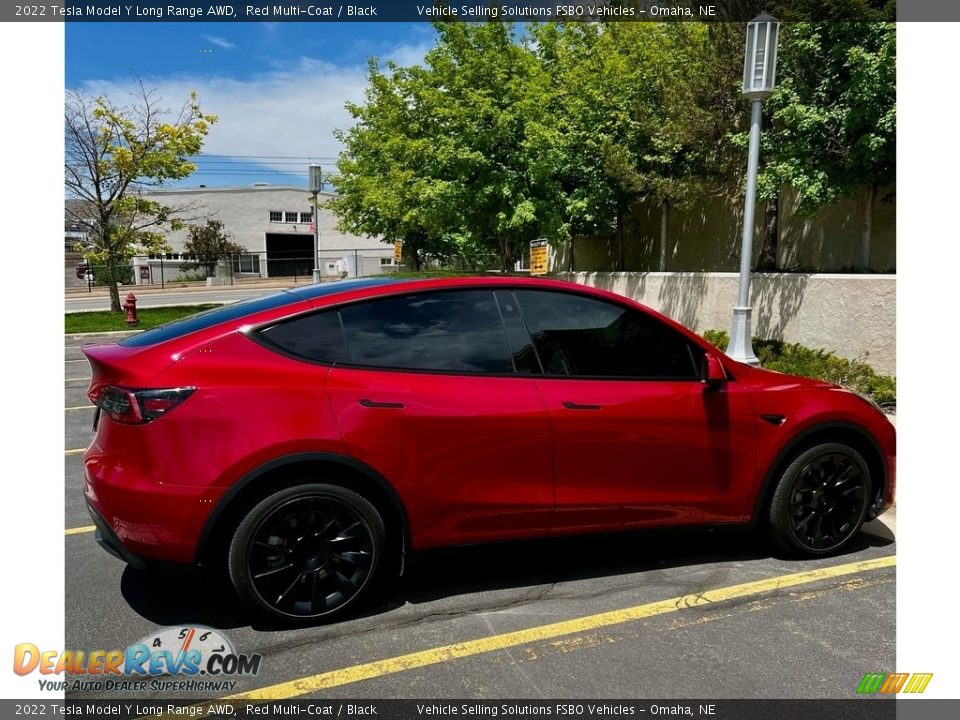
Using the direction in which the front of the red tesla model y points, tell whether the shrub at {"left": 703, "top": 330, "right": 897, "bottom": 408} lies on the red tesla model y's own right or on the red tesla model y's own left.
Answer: on the red tesla model y's own left

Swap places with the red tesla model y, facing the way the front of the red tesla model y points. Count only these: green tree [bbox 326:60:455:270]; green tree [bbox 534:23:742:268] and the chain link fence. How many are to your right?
0

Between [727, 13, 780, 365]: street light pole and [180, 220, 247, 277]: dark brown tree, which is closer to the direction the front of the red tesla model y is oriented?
the street light pole

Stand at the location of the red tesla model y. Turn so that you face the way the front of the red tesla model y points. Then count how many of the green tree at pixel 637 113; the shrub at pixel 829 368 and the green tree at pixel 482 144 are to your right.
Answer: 0

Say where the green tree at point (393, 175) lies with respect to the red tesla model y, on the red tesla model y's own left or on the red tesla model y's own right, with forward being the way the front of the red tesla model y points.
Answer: on the red tesla model y's own left

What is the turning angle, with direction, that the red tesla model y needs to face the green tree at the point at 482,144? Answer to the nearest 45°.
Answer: approximately 90° to its left

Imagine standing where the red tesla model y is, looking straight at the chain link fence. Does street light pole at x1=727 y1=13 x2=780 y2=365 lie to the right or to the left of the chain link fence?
right

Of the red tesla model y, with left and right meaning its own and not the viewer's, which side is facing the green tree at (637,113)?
left

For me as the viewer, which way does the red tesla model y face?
facing to the right of the viewer

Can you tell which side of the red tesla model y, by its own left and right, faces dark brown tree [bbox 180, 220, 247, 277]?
left
